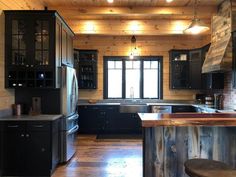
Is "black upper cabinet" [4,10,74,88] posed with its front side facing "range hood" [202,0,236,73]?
no

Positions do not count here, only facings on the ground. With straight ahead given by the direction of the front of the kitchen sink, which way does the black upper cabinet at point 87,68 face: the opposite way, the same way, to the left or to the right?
the same way

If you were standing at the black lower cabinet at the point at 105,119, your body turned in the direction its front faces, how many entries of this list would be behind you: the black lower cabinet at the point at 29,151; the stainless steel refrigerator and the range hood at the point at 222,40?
0

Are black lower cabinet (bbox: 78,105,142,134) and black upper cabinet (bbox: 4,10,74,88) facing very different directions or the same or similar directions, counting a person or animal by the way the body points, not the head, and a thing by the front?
same or similar directions

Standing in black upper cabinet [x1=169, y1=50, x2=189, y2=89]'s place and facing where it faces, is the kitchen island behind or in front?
in front

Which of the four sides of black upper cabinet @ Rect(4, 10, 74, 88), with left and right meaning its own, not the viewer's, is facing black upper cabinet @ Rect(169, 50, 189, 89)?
left

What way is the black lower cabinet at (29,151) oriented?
toward the camera

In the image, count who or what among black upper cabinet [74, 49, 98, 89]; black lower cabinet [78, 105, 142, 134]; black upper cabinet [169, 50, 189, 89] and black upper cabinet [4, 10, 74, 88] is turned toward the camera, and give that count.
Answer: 4

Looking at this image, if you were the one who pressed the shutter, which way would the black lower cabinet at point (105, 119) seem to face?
facing the viewer

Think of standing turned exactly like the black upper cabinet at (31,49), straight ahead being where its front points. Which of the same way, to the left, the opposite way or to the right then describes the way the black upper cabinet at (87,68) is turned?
the same way

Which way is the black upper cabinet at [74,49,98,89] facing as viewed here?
toward the camera

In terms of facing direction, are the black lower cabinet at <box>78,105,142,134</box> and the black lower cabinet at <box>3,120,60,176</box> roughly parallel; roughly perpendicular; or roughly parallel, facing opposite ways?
roughly parallel

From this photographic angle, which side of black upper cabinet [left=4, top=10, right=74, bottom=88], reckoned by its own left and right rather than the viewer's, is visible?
front

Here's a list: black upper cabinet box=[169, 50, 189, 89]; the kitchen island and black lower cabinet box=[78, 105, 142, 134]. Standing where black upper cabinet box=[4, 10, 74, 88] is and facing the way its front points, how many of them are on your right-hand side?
0

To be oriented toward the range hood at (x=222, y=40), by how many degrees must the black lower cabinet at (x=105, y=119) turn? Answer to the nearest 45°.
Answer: approximately 45° to its left

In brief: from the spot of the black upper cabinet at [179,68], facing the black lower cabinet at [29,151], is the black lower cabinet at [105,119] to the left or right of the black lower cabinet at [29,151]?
right

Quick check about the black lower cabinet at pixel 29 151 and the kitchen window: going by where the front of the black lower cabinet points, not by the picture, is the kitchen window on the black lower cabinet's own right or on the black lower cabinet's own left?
on the black lower cabinet's own left
